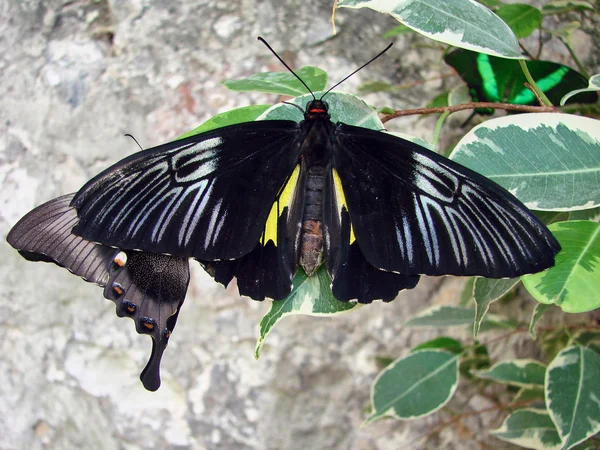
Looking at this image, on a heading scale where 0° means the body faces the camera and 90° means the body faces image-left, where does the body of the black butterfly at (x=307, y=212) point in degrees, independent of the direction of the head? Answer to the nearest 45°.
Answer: approximately 180°
